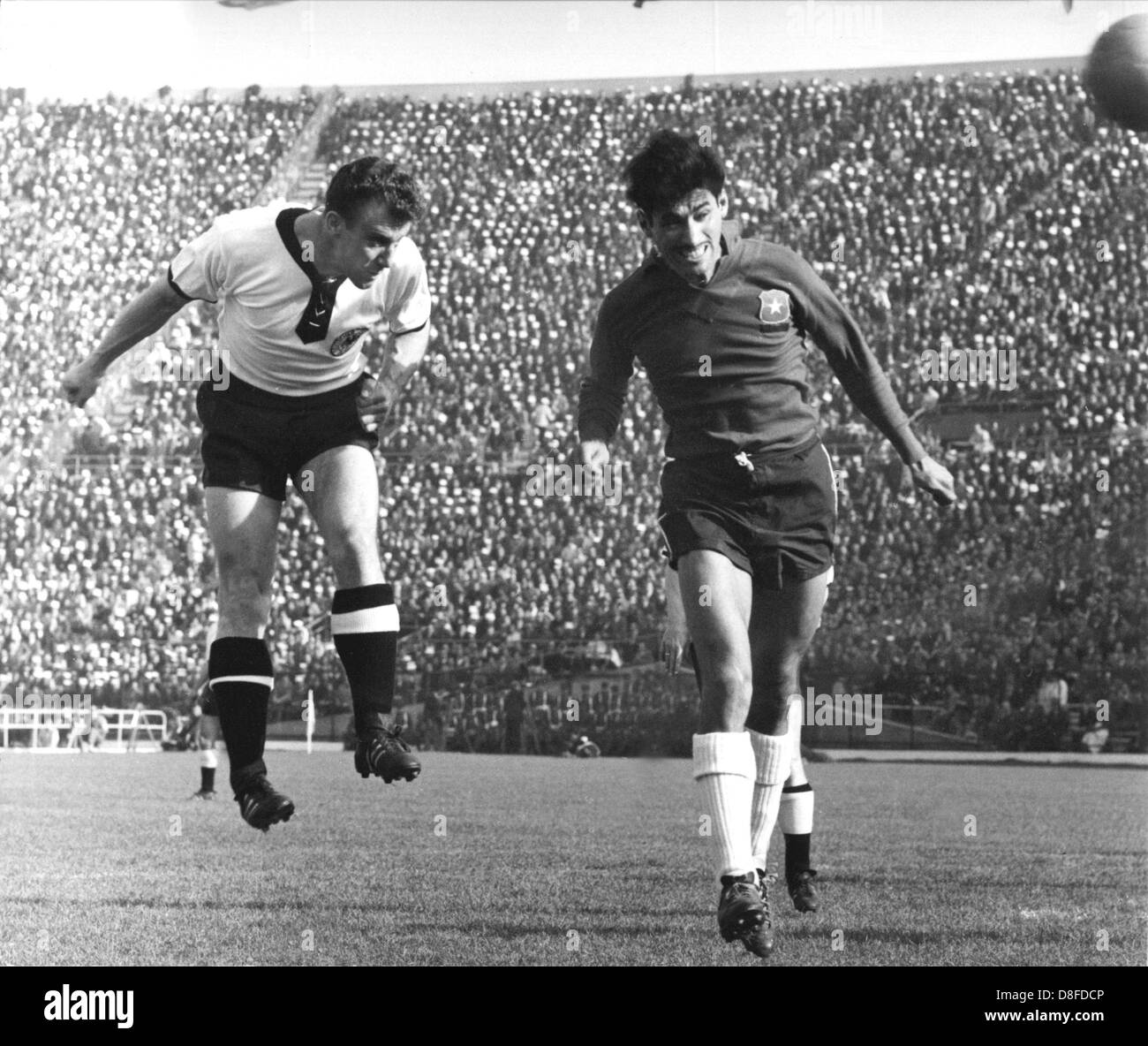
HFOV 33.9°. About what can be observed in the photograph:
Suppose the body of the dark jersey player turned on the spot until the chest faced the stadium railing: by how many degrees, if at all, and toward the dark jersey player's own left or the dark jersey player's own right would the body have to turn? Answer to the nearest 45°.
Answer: approximately 135° to the dark jersey player's own right

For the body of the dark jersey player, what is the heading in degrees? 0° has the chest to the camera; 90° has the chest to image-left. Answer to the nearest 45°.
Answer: approximately 0°

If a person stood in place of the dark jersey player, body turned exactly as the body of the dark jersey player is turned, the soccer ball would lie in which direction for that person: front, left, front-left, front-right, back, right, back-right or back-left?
back-left
